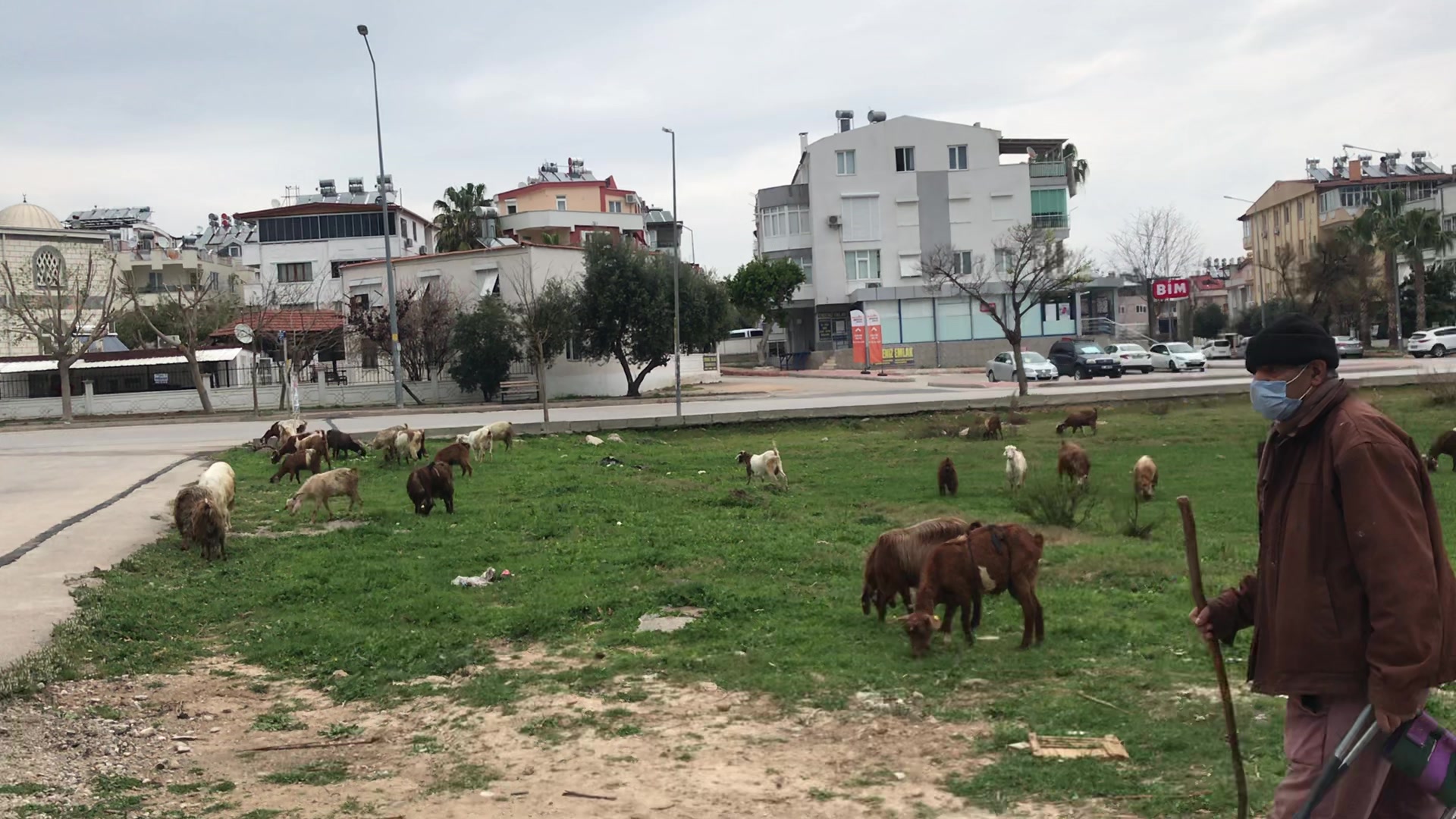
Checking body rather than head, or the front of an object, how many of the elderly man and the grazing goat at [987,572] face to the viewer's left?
2

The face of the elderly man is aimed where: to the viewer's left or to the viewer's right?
to the viewer's left

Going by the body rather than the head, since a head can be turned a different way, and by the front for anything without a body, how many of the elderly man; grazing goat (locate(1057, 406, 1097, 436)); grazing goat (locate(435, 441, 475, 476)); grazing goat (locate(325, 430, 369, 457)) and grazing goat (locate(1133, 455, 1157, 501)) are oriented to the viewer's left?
3

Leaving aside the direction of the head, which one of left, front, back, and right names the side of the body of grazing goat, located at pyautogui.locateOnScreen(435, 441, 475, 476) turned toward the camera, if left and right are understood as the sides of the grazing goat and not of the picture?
left

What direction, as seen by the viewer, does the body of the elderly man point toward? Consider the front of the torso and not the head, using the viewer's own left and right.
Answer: facing to the left of the viewer

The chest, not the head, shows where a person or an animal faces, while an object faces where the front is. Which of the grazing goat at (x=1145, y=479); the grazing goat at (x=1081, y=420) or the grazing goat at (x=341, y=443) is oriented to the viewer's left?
the grazing goat at (x=1081, y=420)

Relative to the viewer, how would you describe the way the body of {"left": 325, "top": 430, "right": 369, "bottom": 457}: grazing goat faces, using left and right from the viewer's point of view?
facing to the right of the viewer

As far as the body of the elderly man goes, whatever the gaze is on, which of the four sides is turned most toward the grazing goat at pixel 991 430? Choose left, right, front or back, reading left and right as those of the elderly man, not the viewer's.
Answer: right

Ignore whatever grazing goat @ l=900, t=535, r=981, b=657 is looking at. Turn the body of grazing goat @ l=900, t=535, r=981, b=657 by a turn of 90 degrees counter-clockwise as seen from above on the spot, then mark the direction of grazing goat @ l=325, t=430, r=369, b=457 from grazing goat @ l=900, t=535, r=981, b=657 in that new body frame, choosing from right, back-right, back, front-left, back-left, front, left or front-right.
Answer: back

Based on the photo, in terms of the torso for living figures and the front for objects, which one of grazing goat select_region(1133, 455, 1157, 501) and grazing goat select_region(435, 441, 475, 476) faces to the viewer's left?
grazing goat select_region(435, 441, 475, 476)

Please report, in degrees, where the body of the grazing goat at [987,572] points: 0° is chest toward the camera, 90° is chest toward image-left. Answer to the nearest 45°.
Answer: approximately 90°

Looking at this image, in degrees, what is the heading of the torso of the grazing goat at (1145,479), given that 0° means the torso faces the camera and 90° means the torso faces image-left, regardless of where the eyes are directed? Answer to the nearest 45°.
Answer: approximately 0°

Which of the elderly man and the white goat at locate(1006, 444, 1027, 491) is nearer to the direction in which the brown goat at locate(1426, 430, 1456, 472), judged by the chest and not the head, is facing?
the white goat

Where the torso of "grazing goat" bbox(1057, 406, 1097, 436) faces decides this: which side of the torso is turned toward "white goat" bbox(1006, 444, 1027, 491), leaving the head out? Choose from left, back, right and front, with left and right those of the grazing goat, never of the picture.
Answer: left

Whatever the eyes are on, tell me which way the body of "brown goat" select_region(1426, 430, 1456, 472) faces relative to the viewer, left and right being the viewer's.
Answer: facing to the left of the viewer

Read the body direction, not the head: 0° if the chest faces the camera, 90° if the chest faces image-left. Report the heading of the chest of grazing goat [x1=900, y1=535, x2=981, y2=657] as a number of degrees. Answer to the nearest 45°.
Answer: approximately 45°
